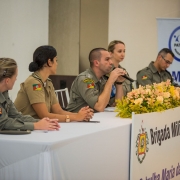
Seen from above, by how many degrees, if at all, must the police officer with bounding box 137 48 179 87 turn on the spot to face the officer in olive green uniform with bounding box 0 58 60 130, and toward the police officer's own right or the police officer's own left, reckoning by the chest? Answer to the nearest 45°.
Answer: approximately 45° to the police officer's own right

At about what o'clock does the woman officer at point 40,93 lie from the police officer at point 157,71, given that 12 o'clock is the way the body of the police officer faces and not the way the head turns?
The woman officer is roughly at 2 o'clock from the police officer.

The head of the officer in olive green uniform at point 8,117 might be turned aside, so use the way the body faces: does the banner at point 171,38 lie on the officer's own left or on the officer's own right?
on the officer's own left

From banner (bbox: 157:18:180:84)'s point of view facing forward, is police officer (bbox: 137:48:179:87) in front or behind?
in front

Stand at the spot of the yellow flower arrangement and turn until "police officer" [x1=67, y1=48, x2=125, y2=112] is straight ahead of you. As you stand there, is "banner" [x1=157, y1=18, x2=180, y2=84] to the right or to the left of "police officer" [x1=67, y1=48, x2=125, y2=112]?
right

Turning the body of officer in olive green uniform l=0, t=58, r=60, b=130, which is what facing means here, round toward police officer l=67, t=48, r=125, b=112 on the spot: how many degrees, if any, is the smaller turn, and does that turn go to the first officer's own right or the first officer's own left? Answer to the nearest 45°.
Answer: approximately 45° to the first officer's own left

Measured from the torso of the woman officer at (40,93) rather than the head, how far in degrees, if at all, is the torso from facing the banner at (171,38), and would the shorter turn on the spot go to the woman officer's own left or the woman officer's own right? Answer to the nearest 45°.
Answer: approximately 45° to the woman officer's own left

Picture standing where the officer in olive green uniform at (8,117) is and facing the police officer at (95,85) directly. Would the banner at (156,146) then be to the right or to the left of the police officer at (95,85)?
right

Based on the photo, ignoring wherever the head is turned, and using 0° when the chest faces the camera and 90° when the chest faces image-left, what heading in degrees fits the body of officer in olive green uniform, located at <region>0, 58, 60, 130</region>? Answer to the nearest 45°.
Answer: approximately 270°

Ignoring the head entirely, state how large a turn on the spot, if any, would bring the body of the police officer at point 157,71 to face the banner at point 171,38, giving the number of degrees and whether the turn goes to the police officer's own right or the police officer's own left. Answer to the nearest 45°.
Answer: approximately 135° to the police officer's own left
